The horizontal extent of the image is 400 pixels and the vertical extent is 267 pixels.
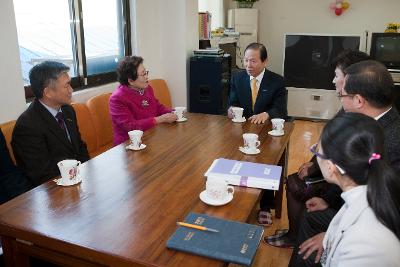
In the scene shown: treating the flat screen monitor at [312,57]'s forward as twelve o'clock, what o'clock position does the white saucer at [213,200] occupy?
The white saucer is roughly at 12 o'clock from the flat screen monitor.

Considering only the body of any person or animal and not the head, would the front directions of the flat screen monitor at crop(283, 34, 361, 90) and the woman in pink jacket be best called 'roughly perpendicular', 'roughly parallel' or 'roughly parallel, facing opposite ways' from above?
roughly perpendicular

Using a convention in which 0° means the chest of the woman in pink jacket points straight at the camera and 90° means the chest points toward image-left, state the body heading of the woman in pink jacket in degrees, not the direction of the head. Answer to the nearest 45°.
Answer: approximately 315°

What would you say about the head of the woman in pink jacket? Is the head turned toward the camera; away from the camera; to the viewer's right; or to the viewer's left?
to the viewer's right

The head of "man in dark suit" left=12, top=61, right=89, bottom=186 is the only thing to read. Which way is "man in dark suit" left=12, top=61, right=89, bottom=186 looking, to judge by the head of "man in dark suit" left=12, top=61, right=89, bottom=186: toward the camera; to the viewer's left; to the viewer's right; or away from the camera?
to the viewer's right

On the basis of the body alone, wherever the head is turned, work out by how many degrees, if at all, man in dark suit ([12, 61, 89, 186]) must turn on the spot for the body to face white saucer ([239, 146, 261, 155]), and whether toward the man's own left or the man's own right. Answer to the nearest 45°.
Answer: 0° — they already face it

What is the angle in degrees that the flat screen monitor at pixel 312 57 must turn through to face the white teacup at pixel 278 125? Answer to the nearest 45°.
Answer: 0° — it already faces it

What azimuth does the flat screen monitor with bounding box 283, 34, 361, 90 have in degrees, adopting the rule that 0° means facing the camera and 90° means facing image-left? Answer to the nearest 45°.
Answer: approximately 0°

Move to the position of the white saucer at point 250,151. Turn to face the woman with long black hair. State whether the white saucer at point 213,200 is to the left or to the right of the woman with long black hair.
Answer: right
